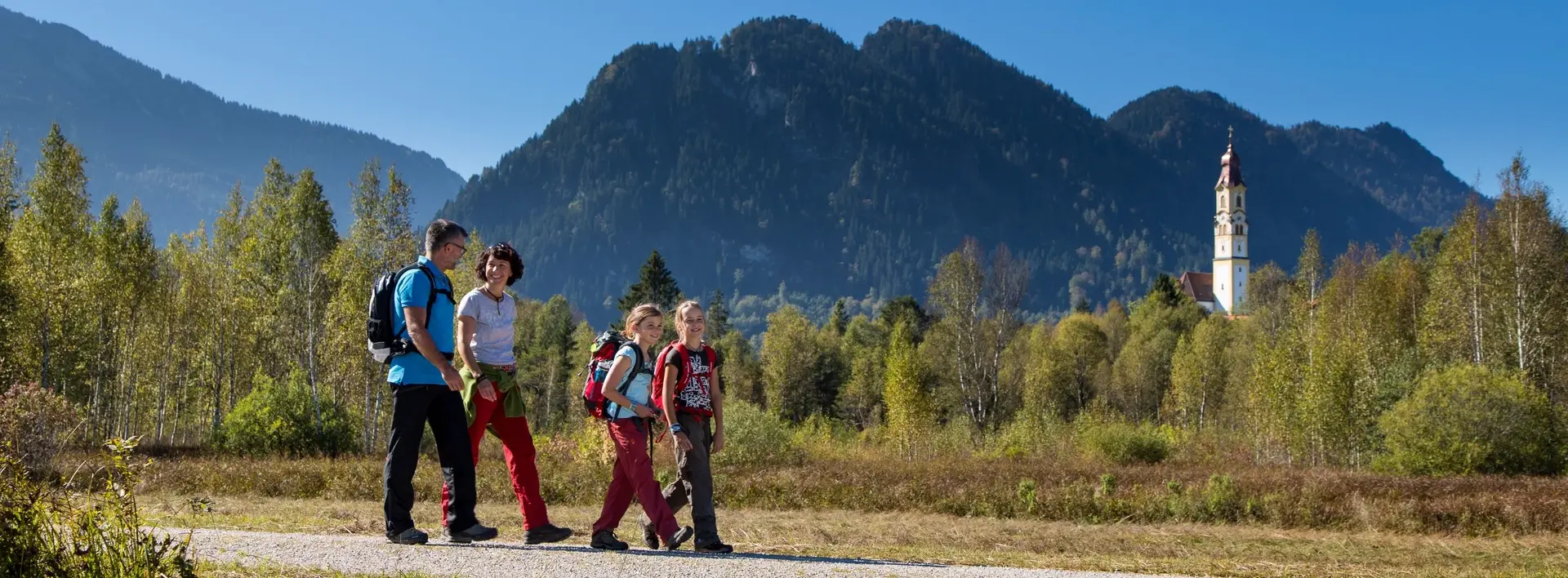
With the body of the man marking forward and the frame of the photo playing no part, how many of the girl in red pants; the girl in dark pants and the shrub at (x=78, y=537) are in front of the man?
2

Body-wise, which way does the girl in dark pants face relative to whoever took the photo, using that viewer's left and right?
facing the viewer and to the right of the viewer

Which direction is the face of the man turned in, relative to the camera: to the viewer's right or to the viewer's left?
to the viewer's right

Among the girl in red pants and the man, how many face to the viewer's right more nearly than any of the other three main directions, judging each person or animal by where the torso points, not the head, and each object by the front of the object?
2

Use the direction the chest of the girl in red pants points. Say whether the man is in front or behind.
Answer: behind

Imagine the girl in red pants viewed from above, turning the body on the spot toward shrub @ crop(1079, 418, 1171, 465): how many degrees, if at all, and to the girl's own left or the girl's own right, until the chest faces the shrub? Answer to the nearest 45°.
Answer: approximately 45° to the girl's own left

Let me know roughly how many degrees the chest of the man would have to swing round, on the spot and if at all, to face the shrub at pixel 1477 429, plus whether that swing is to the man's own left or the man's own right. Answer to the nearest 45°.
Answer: approximately 45° to the man's own left

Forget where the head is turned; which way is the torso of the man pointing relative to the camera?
to the viewer's right

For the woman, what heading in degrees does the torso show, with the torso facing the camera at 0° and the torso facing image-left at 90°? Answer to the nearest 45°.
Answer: approximately 315°

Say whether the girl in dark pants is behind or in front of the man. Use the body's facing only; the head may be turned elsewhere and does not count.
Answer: in front

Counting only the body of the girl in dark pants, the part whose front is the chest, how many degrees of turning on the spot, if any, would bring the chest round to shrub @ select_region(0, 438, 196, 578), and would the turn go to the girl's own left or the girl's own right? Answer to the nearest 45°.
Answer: approximately 90° to the girl's own right

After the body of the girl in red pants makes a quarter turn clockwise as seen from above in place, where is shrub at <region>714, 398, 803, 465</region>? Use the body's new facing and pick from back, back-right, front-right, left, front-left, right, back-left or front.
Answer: back

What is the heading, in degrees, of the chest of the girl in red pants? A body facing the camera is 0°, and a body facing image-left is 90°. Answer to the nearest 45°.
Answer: approximately 270°

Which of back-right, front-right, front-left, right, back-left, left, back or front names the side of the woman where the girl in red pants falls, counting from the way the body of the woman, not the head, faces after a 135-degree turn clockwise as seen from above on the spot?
back
